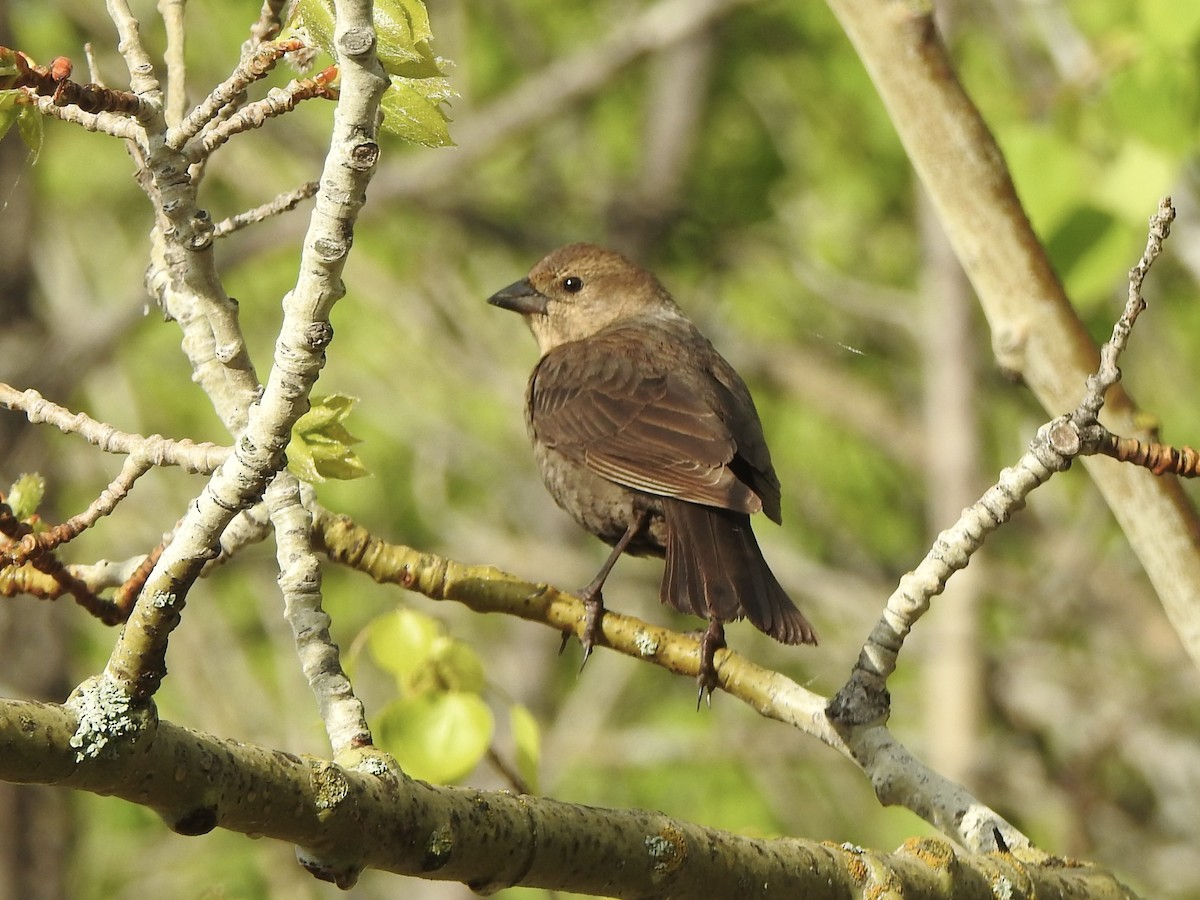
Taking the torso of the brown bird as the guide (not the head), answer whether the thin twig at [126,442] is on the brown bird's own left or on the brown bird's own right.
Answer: on the brown bird's own left

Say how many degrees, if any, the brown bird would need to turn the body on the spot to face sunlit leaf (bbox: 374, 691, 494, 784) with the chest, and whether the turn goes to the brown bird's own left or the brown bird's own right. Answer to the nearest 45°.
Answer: approximately 135° to the brown bird's own left

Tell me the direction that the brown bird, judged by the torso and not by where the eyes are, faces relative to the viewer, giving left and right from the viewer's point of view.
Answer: facing away from the viewer and to the left of the viewer

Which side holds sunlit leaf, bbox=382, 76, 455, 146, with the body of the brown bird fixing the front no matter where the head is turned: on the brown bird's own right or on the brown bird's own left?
on the brown bird's own left

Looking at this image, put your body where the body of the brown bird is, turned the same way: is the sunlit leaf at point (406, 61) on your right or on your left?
on your left

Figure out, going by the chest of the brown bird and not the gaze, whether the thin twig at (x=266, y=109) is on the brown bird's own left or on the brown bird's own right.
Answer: on the brown bird's own left
